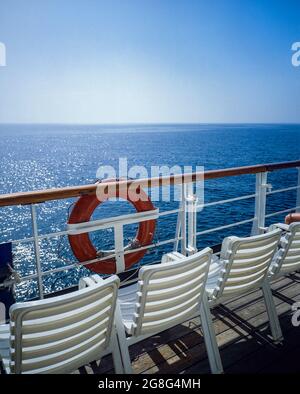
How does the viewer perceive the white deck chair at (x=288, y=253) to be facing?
facing away from the viewer and to the left of the viewer

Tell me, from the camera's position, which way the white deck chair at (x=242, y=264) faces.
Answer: facing away from the viewer and to the left of the viewer

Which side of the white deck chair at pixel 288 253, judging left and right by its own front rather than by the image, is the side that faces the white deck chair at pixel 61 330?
left

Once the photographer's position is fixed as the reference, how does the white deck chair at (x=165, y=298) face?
facing away from the viewer and to the left of the viewer

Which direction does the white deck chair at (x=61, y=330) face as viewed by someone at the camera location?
facing away from the viewer and to the left of the viewer
